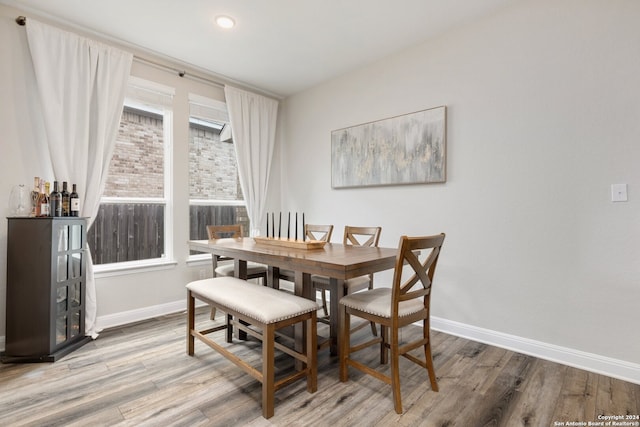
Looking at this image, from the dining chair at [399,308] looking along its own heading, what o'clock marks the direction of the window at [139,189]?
The window is roughly at 11 o'clock from the dining chair.

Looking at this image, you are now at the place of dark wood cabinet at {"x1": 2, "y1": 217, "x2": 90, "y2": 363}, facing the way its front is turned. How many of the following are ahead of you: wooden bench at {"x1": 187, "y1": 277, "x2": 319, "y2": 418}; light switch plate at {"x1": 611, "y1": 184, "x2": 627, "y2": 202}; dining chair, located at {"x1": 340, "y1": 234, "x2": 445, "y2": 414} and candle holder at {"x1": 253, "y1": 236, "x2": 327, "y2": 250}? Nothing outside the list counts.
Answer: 4

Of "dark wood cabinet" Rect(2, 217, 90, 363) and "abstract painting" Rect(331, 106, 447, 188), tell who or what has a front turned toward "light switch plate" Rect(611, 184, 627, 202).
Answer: the dark wood cabinet

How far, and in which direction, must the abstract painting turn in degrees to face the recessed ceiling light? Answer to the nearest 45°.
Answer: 0° — it already faces it

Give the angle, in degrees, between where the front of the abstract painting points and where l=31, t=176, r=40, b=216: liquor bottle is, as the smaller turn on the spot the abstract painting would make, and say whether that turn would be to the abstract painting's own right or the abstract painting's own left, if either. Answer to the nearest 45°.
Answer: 0° — it already faces it

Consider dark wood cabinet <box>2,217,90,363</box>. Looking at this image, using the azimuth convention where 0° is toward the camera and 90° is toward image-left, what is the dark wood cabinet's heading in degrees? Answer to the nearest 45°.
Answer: approximately 315°

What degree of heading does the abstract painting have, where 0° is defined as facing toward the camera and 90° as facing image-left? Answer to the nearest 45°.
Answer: approximately 45°

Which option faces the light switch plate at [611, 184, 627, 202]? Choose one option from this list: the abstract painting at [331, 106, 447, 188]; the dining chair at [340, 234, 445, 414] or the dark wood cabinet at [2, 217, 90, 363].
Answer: the dark wood cabinet

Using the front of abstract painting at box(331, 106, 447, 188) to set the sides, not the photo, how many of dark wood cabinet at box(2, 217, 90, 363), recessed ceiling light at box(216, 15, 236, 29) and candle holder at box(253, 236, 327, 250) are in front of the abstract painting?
3

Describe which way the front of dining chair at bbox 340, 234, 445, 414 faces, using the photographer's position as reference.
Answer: facing away from the viewer and to the left of the viewer

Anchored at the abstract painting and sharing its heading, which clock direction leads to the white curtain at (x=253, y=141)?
The white curtain is roughly at 2 o'clock from the abstract painting.

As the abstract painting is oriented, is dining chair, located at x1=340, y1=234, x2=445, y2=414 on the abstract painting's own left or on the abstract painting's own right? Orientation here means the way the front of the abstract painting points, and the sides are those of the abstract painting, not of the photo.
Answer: on the abstract painting's own left

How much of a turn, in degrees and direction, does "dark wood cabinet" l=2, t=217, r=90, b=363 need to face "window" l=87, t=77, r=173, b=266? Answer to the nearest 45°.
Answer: approximately 90° to its left
